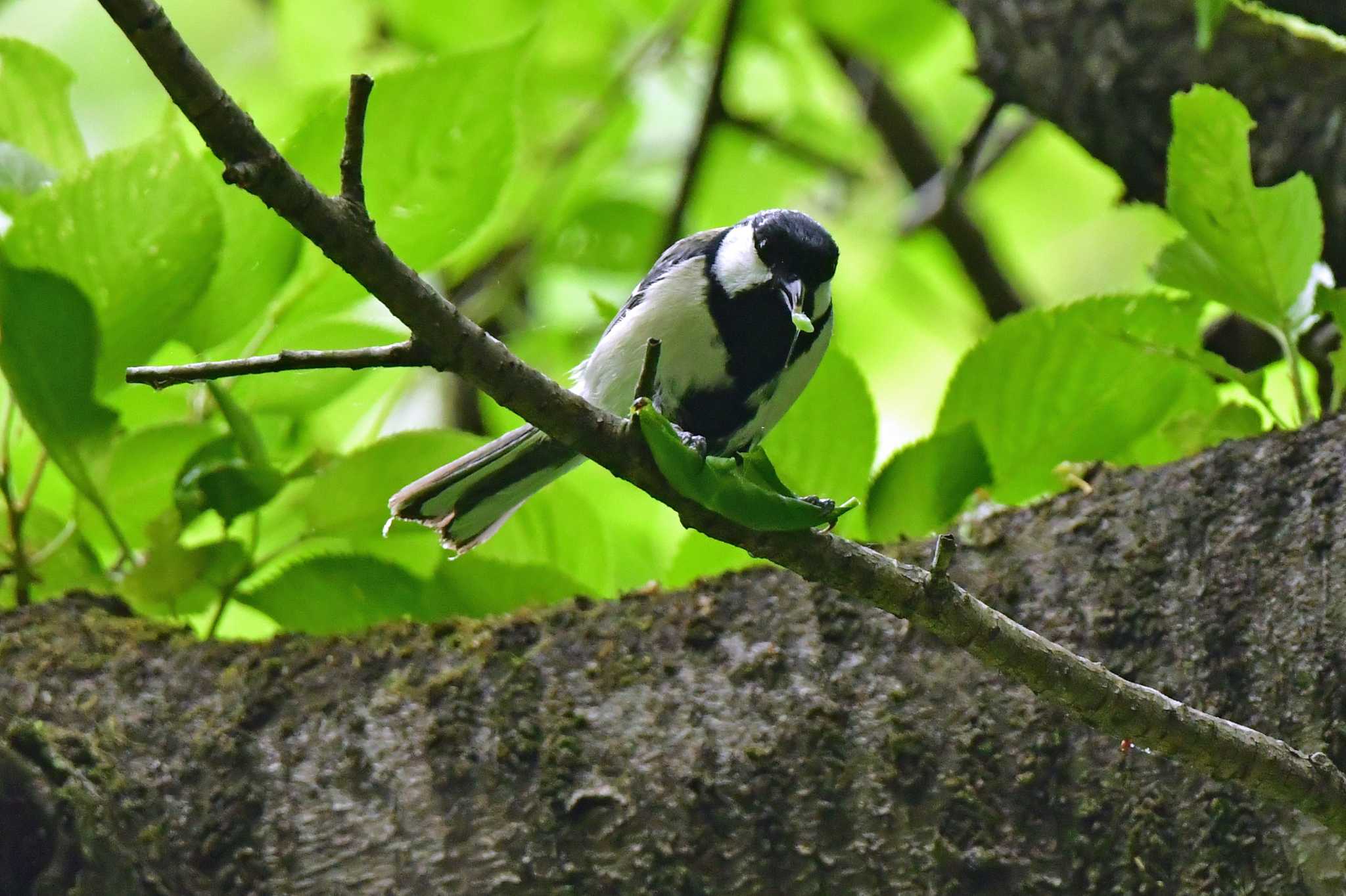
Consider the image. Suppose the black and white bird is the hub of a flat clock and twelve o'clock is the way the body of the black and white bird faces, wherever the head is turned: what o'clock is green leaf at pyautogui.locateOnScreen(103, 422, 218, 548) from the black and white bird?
The green leaf is roughly at 5 o'clock from the black and white bird.

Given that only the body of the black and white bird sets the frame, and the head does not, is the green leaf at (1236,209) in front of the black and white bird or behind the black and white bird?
in front

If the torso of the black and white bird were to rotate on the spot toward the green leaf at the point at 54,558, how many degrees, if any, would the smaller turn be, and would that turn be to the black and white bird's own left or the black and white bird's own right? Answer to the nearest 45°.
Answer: approximately 135° to the black and white bird's own right

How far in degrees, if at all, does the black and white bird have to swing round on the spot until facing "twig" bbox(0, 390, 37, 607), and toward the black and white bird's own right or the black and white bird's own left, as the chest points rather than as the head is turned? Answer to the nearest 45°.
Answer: approximately 135° to the black and white bird's own right

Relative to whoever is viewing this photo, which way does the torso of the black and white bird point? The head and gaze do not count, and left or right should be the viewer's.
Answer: facing the viewer and to the right of the viewer

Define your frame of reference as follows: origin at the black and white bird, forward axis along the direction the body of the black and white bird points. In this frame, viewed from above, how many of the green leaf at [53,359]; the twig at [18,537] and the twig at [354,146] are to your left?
0

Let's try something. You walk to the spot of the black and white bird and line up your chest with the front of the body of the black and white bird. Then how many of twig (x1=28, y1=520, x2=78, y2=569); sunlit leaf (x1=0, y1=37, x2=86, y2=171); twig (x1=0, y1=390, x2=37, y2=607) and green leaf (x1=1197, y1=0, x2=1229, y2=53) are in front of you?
1
